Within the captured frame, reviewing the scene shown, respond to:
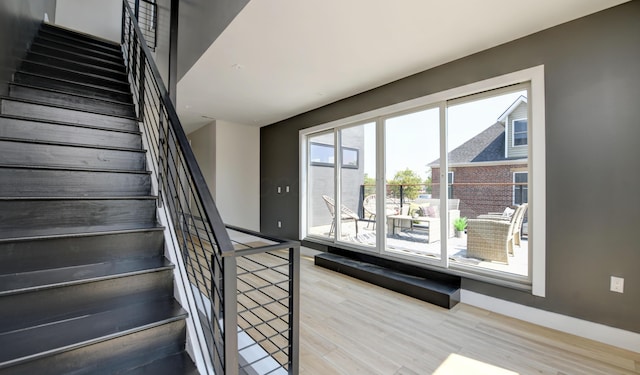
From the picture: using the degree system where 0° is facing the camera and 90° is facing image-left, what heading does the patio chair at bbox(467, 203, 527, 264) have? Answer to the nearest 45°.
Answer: approximately 135°

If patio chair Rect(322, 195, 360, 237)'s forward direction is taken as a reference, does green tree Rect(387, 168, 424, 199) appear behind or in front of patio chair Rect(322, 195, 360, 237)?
in front

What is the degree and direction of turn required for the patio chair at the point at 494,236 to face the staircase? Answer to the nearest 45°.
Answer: approximately 90° to its left

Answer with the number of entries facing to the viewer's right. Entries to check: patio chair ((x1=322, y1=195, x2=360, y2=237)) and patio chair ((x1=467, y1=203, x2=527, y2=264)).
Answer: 1

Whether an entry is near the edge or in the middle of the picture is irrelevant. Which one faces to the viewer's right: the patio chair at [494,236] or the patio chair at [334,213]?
the patio chair at [334,213]

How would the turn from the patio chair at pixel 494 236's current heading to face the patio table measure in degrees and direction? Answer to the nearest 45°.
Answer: approximately 45° to its left

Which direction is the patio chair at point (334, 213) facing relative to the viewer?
to the viewer's right

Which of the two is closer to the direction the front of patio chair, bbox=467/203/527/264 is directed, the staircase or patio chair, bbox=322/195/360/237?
the patio chair

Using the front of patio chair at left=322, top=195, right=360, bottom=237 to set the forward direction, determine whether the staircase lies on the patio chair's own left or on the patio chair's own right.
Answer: on the patio chair's own right
